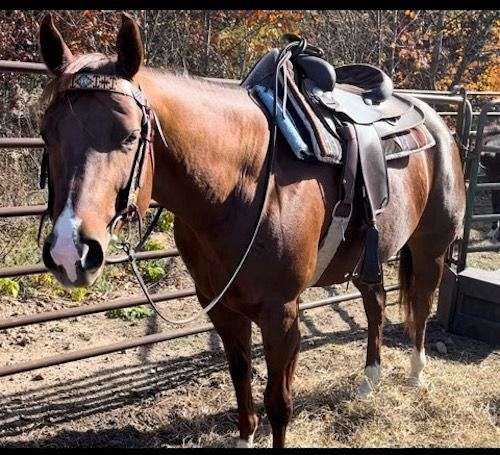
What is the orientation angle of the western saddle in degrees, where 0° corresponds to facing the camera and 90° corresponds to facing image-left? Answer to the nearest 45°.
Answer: approximately 45°

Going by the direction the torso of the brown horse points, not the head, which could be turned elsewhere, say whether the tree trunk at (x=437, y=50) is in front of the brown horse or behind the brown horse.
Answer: behind

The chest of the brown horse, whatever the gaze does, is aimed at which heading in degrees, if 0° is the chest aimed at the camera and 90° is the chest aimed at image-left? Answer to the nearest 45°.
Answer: approximately 45°

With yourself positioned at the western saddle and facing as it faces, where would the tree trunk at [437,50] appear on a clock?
The tree trunk is roughly at 5 o'clock from the western saddle.
